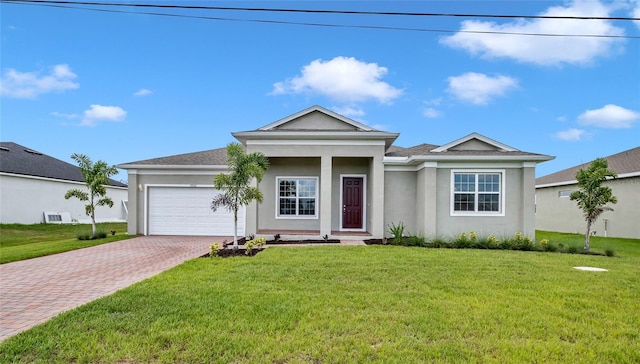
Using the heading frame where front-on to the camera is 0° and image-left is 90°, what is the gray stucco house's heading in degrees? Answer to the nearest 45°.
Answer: approximately 0°

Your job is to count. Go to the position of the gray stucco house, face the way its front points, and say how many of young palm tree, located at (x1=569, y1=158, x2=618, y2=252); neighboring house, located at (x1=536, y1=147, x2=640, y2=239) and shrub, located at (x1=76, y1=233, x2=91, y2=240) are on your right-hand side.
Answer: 1

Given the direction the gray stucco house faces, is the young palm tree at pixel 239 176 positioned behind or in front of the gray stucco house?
in front

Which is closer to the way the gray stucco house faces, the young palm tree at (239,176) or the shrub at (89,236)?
the young palm tree

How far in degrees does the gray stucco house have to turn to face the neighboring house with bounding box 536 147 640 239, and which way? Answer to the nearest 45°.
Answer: approximately 135° to its left

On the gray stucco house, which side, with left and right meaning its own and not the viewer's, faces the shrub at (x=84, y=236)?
right
